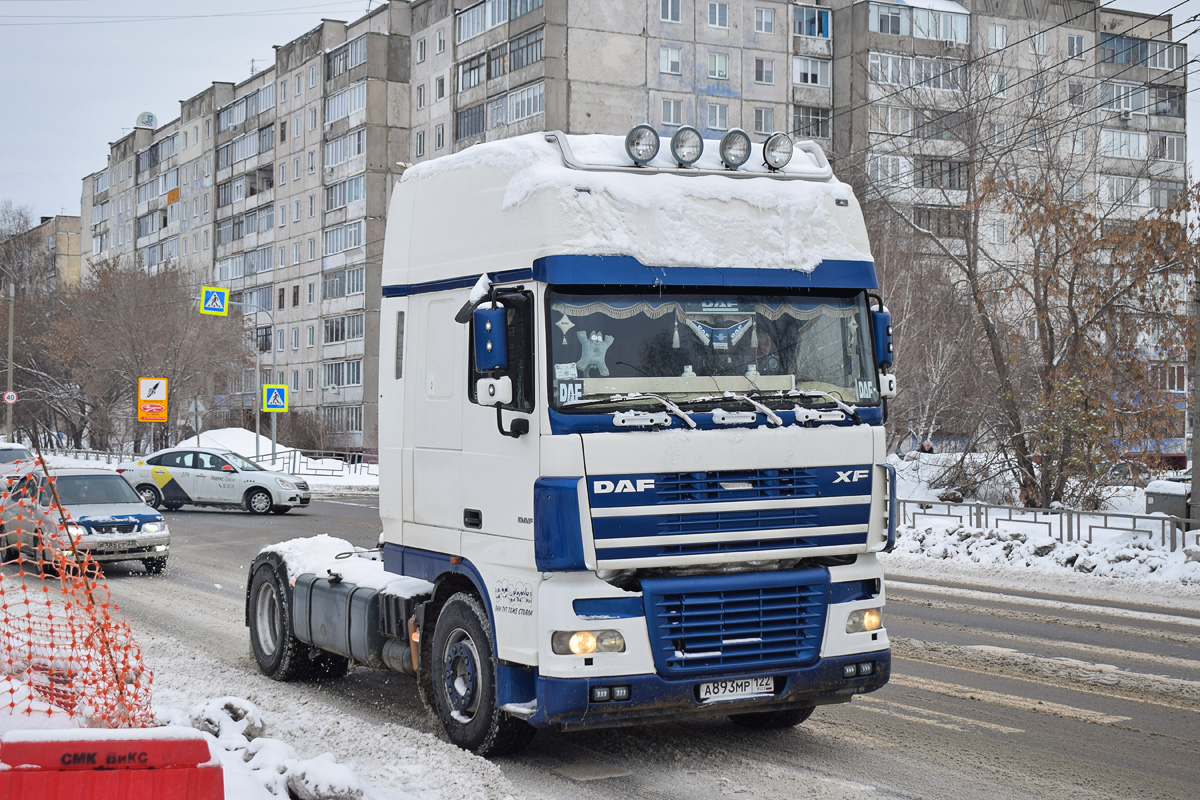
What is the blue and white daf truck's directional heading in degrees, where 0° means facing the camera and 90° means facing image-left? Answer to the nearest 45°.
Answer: approximately 315°

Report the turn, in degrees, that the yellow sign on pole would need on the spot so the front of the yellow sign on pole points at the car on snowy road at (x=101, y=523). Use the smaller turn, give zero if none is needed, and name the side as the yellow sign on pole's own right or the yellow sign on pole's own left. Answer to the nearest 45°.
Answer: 0° — it already faces it

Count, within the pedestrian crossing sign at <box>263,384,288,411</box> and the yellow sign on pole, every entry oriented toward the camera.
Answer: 2

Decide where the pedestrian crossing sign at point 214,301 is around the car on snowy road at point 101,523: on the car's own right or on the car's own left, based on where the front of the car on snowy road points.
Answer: on the car's own left

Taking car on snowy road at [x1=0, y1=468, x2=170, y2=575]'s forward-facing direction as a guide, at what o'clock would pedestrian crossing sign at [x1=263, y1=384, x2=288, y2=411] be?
The pedestrian crossing sign is roughly at 8 o'clock from the car on snowy road.

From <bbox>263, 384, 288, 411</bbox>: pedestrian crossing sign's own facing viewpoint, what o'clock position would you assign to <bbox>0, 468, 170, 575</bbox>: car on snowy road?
The car on snowy road is roughly at 12 o'clock from the pedestrian crossing sign.

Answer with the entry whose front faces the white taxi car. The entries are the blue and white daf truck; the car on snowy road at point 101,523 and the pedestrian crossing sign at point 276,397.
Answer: the pedestrian crossing sign

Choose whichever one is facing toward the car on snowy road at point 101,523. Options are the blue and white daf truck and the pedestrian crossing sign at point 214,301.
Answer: the pedestrian crossing sign

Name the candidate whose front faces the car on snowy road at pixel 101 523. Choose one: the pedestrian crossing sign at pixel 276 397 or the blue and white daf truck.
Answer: the pedestrian crossing sign
